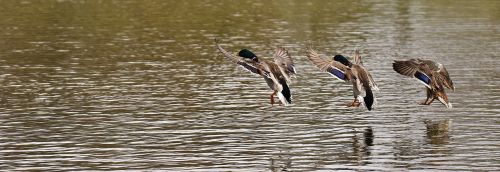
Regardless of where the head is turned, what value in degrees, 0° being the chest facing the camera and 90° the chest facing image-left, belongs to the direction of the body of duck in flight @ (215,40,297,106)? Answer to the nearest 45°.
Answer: approximately 135°

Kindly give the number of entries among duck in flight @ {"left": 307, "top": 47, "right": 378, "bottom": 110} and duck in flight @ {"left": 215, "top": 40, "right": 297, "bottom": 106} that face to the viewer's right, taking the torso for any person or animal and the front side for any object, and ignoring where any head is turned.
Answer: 0

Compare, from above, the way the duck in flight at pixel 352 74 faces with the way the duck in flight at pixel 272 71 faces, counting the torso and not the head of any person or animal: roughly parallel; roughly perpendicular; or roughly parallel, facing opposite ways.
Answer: roughly parallel

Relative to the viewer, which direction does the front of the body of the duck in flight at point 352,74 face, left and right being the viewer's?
facing away from the viewer and to the left of the viewer

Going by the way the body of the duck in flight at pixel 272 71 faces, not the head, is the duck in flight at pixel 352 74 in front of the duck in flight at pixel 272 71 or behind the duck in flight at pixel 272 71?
behind
